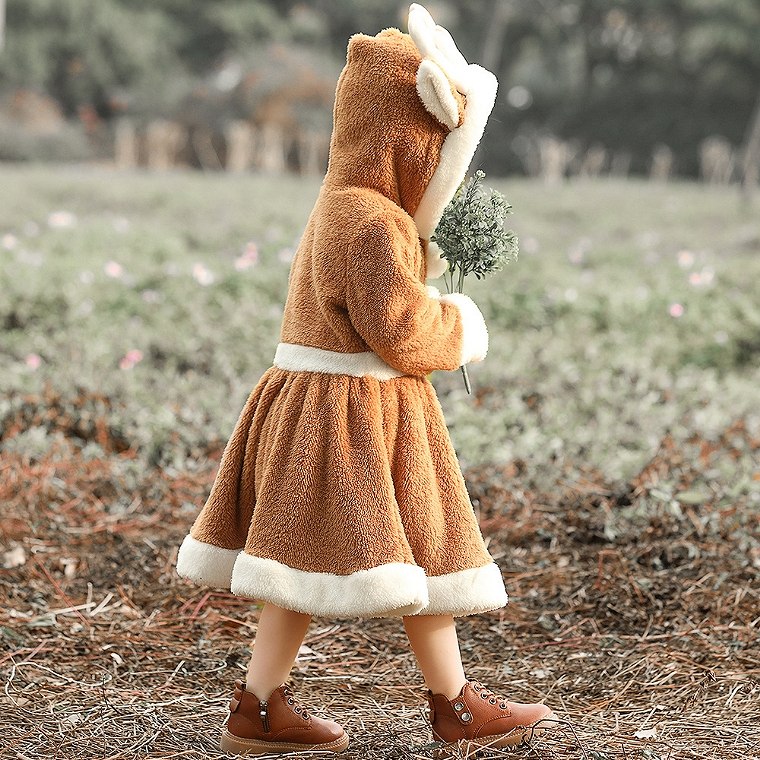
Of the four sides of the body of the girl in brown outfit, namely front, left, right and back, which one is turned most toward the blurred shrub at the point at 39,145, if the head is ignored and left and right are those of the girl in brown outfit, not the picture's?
left

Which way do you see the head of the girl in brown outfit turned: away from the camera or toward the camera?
away from the camera

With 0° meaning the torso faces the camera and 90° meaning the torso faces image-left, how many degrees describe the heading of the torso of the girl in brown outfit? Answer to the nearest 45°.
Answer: approximately 270°
